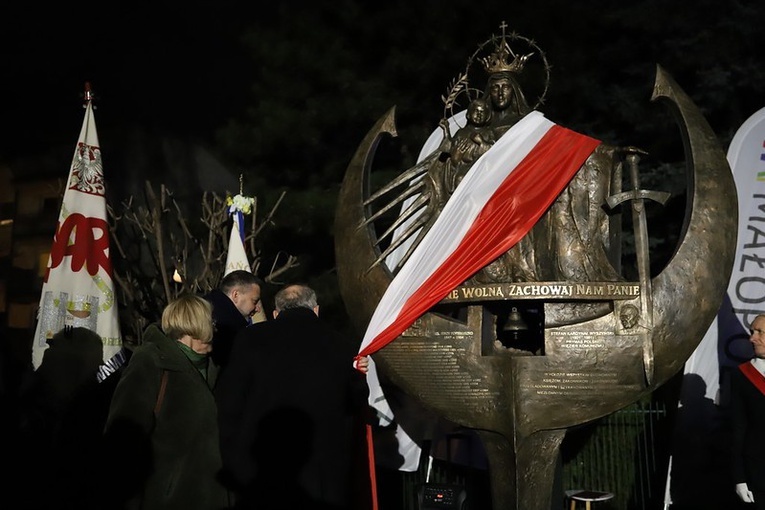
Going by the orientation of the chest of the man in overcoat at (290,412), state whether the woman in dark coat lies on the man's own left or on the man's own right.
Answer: on the man's own left

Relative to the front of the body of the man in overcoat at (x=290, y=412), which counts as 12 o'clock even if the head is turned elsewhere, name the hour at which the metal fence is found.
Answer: The metal fence is roughly at 1 o'clock from the man in overcoat.

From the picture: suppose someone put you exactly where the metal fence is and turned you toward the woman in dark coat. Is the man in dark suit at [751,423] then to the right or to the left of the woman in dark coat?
left

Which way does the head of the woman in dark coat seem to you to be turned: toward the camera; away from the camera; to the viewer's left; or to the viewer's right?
to the viewer's right

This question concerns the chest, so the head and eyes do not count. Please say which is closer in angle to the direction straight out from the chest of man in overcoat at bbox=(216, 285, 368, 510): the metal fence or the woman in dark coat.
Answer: the metal fence

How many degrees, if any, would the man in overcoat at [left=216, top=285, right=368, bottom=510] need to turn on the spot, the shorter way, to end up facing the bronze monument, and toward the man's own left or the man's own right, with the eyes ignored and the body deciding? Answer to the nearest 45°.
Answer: approximately 45° to the man's own right

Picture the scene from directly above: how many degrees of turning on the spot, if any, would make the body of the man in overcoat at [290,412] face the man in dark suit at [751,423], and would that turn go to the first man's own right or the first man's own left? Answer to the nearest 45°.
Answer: approximately 45° to the first man's own right

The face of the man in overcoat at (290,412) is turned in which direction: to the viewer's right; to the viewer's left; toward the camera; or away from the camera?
away from the camera

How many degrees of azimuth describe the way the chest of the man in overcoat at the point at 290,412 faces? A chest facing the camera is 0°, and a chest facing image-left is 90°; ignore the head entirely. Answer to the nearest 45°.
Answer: approximately 180°
